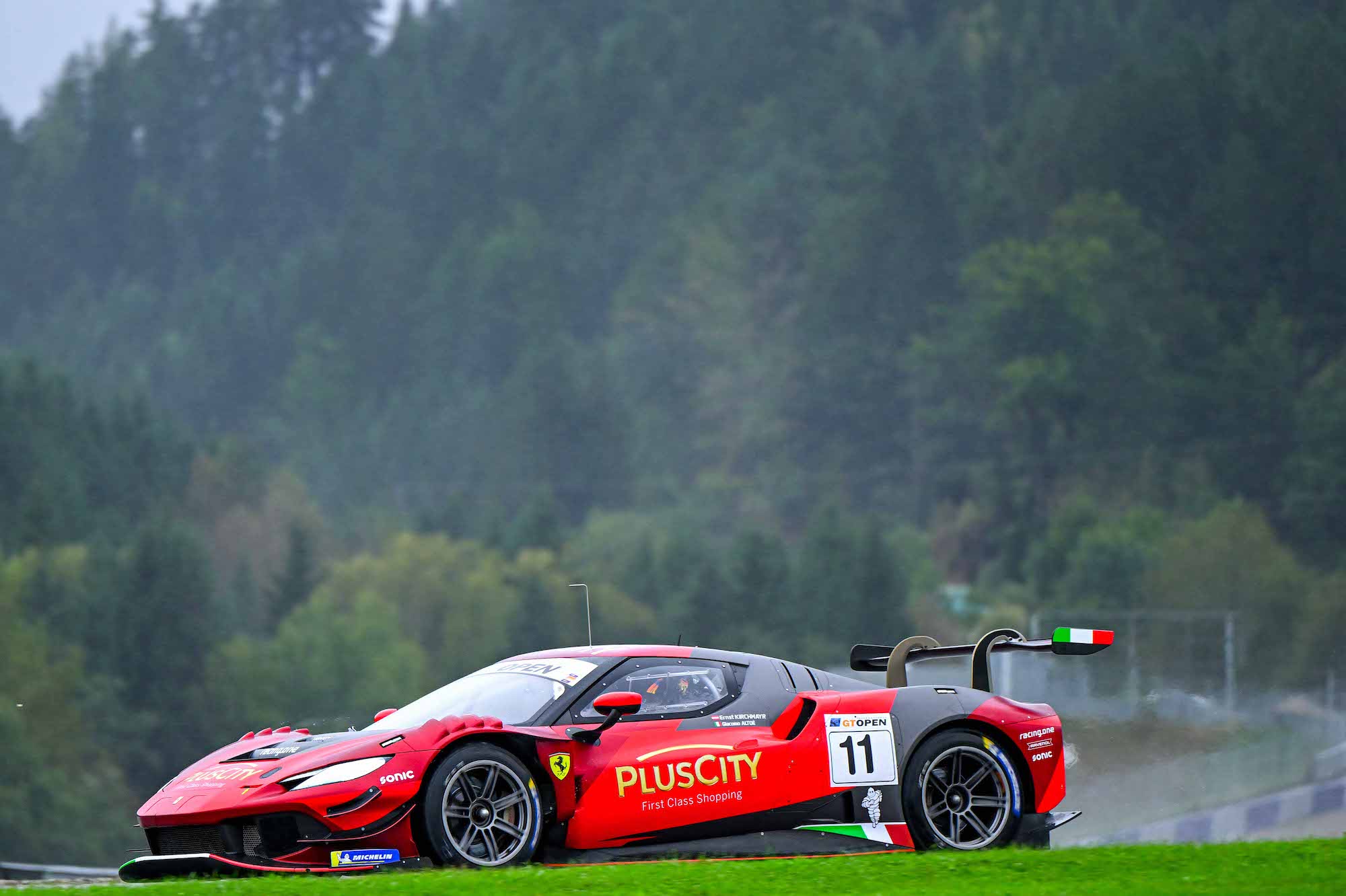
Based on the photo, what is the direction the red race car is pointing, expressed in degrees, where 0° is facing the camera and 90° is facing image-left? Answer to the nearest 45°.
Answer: approximately 45°
